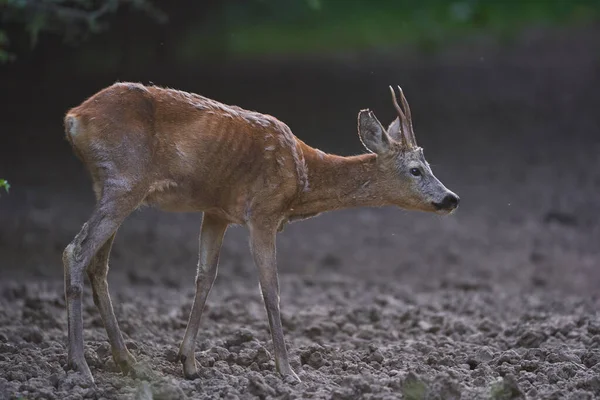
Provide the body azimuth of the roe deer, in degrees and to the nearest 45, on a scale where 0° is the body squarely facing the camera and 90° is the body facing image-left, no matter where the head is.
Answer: approximately 270°

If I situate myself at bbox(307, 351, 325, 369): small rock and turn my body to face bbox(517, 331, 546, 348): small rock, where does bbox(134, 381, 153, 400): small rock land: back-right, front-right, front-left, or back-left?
back-right
